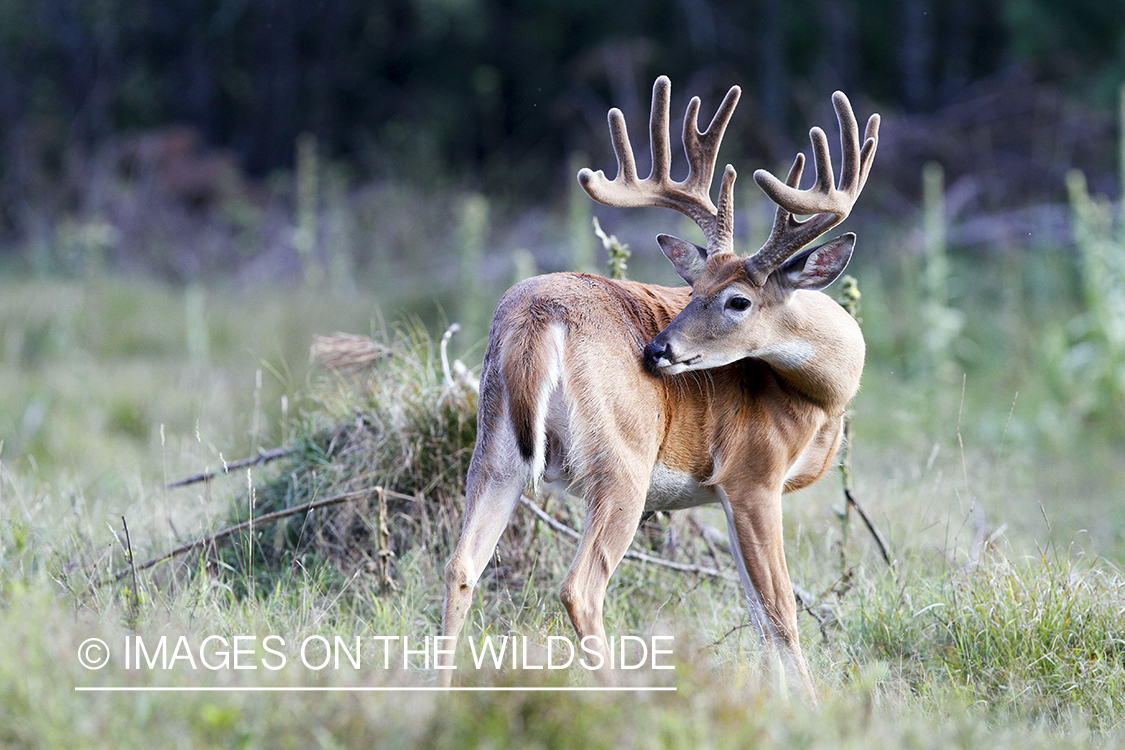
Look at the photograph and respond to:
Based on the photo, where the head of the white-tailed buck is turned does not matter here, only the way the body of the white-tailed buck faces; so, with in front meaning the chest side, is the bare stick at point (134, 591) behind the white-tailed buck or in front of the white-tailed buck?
behind

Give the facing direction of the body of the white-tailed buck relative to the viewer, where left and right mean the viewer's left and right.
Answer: facing away from the viewer and to the right of the viewer

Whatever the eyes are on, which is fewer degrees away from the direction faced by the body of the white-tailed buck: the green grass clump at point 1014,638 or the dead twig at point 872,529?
the dead twig

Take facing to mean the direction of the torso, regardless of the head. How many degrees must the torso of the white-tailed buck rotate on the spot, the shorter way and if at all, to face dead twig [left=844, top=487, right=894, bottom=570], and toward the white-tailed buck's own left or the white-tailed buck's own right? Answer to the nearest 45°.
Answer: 0° — it already faces it

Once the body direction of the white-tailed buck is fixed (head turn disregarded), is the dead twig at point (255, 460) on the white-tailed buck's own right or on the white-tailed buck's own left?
on the white-tailed buck's own left
